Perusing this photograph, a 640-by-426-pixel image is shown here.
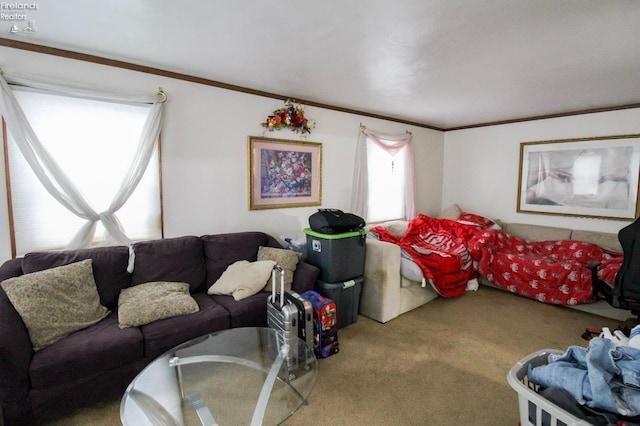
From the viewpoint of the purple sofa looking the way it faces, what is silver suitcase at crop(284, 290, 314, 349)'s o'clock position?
The silver suitcase is roughly at 11 o'clock from the purple sofa.

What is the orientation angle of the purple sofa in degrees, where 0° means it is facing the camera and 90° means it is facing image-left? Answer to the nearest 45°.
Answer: approximately 315°

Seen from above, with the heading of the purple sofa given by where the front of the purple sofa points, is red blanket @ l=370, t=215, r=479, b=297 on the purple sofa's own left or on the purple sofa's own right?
on the purple sofa's own left

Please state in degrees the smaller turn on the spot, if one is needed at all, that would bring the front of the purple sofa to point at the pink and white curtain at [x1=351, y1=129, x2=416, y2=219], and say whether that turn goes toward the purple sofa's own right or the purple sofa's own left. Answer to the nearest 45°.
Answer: approximately 90° to the purple sofa's own left

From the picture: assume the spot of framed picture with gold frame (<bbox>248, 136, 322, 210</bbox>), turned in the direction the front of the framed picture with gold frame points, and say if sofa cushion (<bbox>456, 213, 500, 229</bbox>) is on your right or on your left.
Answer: on your left

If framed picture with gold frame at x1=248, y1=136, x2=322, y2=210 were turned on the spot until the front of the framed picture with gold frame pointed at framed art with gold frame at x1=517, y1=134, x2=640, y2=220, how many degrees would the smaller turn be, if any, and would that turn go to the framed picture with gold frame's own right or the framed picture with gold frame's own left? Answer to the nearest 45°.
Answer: approximately 45° to the framed picture with gold frame's own left

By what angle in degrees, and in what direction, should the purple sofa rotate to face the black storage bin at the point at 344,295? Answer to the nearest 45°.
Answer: approximately 45° to its left

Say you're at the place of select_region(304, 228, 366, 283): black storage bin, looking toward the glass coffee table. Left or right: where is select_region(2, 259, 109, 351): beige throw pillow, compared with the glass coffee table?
right

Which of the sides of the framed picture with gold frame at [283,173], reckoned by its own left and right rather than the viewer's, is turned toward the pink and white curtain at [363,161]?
left

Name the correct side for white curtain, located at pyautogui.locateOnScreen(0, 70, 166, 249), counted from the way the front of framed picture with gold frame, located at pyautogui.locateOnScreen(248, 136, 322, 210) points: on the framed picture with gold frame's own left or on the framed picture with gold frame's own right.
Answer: on the framed picture with gold frame's own right

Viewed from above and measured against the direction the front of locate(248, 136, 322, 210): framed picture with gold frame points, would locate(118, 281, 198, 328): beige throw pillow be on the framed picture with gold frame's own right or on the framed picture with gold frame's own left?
on the framed picture with gold frame's own right
